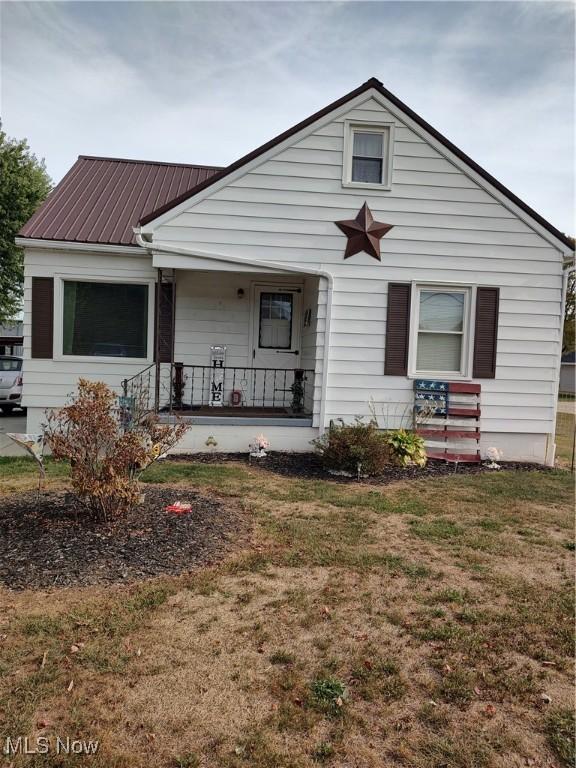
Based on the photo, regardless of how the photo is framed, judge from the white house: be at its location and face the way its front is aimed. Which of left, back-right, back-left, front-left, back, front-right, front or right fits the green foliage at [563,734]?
front

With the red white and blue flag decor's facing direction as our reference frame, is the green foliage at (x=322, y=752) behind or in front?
in front

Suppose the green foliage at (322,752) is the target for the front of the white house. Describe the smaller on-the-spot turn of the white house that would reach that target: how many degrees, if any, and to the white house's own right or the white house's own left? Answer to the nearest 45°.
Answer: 0° — it already faces it

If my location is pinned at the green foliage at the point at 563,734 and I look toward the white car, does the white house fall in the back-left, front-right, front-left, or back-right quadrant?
front-right

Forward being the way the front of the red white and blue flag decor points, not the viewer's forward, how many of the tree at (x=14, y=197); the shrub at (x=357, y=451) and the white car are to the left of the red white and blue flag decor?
0

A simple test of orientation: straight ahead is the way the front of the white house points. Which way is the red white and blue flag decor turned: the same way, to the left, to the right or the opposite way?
the same way

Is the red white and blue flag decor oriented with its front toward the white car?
no

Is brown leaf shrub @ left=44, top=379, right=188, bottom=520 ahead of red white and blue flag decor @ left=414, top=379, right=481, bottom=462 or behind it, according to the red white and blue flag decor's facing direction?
ahead

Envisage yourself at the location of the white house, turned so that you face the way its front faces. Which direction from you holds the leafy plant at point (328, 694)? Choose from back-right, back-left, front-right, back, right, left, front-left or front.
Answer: front

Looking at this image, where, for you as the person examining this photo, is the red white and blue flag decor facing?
facing the viewer

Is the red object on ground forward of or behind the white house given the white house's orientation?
forward

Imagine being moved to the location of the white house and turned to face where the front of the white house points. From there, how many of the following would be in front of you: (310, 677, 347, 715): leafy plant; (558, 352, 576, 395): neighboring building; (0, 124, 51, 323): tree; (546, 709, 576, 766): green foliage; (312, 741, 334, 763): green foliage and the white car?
3

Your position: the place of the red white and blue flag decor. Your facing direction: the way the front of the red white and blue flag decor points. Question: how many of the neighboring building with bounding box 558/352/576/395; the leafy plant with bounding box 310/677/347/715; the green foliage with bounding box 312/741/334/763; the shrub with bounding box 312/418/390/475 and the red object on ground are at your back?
1

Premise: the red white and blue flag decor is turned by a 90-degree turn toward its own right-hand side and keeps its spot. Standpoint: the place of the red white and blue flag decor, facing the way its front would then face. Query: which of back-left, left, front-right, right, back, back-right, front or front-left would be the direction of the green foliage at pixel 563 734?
left

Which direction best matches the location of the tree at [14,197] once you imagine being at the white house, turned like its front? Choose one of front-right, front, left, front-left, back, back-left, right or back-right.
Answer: back-right
